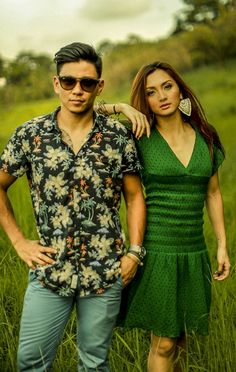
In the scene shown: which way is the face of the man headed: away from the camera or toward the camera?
toward the camera

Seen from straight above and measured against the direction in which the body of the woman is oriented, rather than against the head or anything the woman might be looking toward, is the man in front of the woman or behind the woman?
in front

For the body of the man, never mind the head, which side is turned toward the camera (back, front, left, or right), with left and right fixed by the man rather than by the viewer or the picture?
front

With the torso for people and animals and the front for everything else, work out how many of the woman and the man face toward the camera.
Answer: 2

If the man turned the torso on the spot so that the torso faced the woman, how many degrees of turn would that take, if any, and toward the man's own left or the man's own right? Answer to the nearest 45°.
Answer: approximately 135° to the man's own left

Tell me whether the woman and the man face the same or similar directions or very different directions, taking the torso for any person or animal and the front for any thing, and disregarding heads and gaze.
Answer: same or similar directions
